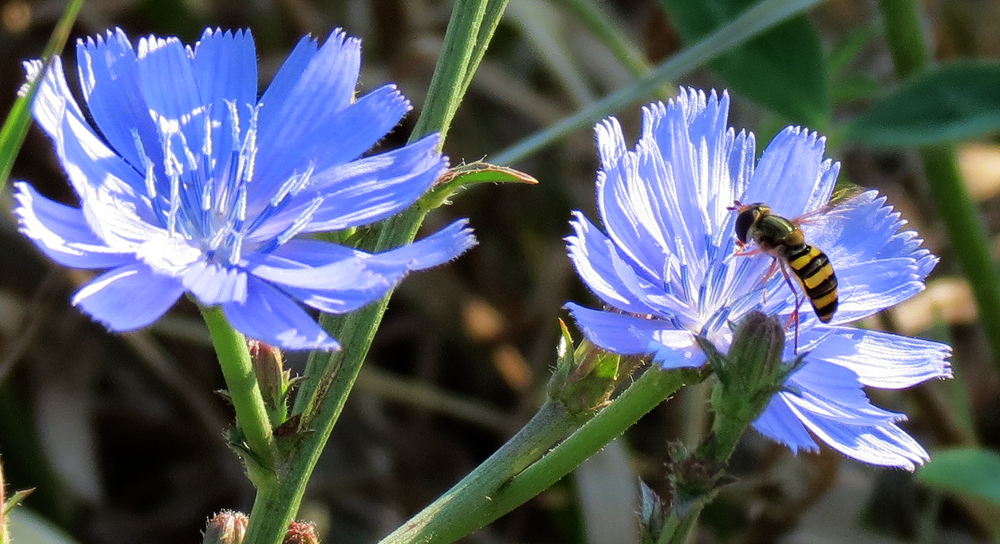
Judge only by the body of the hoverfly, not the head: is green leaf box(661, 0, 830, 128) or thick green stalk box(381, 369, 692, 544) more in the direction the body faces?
the thick green stalk

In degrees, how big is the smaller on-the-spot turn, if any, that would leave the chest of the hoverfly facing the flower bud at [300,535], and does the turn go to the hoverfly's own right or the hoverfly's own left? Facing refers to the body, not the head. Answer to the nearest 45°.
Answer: approximately 45° to the hoverfly's own left

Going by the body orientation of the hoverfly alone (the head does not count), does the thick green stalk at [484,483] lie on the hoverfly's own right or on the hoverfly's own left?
on the hoverfly's own left

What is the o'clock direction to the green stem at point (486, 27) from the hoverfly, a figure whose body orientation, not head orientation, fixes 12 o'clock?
The green stem is roughly at 11 o'clock from the hoverfly.

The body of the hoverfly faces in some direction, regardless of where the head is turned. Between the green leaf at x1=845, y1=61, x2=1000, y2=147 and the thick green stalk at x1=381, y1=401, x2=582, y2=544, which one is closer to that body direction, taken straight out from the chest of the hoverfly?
the thick green stalk

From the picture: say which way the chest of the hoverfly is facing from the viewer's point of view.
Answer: to the viewer's left

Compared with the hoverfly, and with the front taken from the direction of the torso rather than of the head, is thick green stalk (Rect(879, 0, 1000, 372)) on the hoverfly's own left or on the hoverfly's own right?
on the hoverfly's own right

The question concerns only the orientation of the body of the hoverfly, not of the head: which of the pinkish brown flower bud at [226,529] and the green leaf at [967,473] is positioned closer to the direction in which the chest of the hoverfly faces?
the pinkish brown flower bud

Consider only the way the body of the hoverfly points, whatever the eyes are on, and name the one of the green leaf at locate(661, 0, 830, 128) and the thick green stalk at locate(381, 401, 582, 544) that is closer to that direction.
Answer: the thick green stalk

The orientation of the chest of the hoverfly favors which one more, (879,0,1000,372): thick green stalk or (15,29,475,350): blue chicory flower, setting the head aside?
the blue chicory flower

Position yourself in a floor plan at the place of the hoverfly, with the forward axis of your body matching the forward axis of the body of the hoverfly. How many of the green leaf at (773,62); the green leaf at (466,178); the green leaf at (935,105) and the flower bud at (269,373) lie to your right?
2

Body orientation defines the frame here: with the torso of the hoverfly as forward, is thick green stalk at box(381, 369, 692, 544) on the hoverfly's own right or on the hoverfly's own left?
on the hoverfly's own left

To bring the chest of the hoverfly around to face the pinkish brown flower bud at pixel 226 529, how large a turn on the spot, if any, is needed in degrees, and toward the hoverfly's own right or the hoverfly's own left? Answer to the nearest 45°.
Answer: approximately 45° to the hoverfly's own left
